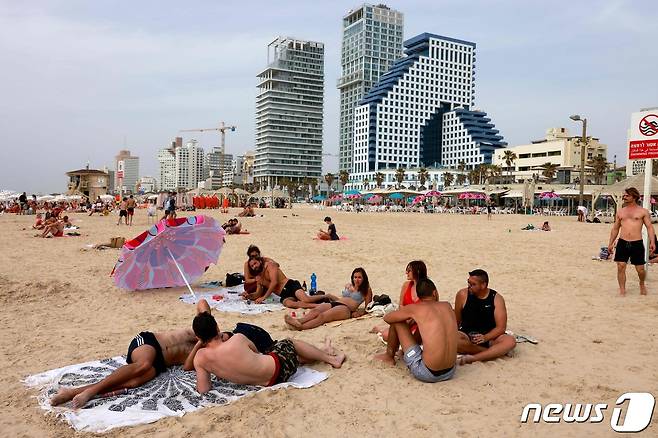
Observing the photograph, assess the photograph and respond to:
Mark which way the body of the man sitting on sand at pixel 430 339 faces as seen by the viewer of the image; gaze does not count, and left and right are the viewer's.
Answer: facing away from the viewer and to the left of the viewer

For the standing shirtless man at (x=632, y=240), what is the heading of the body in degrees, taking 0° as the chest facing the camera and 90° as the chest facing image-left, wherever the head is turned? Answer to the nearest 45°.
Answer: approximately 0°

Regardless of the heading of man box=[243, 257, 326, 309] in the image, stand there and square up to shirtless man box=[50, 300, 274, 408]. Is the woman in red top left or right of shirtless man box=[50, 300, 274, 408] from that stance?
left

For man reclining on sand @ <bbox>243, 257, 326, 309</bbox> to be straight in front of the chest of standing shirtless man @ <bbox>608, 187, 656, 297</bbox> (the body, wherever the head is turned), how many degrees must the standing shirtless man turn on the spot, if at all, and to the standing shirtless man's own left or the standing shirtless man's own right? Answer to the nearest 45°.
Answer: approximately 45° to the standing shirtless man's own right

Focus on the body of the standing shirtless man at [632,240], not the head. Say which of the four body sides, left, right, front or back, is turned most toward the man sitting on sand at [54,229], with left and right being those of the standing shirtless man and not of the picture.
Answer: right

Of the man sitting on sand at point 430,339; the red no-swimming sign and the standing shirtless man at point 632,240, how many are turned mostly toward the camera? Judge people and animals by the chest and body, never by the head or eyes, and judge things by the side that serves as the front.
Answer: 2

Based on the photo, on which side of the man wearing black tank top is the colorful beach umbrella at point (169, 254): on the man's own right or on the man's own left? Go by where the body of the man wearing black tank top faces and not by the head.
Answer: on the man's own right

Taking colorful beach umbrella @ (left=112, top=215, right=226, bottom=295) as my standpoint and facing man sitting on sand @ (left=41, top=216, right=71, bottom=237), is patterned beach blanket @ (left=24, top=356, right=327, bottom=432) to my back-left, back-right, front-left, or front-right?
back-left
